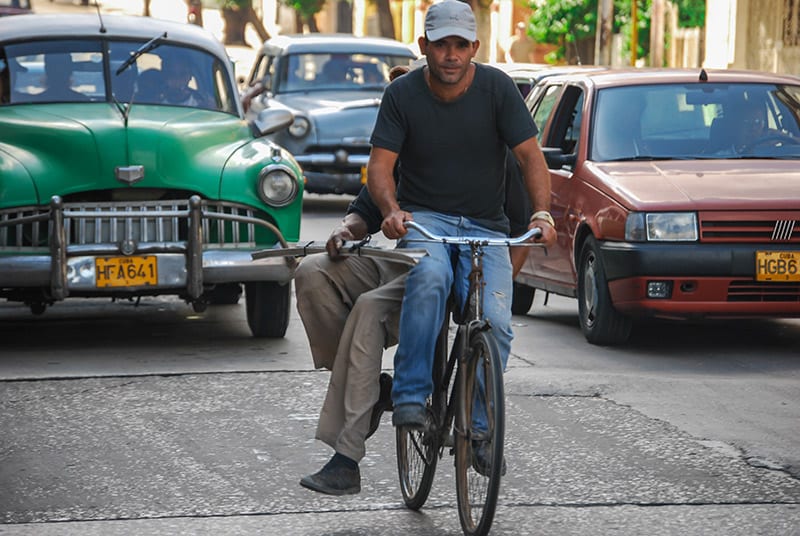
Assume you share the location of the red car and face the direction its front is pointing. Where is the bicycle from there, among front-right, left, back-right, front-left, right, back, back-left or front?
front

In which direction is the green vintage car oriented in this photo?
toward the camera

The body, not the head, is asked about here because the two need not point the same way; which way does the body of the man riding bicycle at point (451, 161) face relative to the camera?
toward the camera

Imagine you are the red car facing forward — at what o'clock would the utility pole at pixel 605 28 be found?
The utility pole is roughly at 6 o'clock from the red car.

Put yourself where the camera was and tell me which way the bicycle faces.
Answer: facing the viewer

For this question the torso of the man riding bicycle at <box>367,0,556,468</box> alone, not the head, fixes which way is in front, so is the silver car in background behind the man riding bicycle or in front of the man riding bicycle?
behind

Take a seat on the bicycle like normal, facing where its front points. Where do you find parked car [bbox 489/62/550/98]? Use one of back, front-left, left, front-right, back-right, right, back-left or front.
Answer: back

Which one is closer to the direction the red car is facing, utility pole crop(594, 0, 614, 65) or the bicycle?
the bicycle

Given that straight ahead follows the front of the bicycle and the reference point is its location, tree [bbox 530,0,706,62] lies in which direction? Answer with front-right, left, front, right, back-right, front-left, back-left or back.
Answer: back
